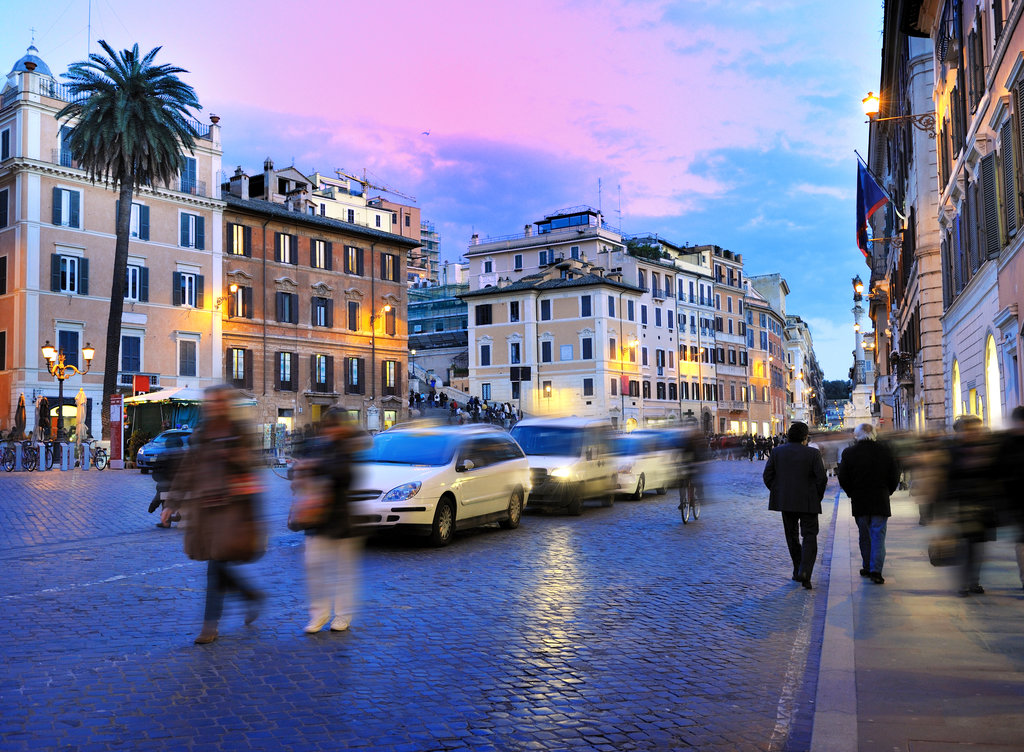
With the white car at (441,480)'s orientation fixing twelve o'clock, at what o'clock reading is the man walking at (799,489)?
The man walking is roughly at 9 o'clock from the white car.

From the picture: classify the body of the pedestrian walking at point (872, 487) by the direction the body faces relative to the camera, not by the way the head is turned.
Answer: away from the camera

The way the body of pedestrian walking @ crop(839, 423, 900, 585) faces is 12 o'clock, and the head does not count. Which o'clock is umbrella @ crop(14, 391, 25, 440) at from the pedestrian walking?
The umbrella is roughly at 10 o'clock from the pedestrian walking.

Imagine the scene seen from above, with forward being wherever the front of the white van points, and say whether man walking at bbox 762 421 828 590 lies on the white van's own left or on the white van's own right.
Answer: on the white van's own left

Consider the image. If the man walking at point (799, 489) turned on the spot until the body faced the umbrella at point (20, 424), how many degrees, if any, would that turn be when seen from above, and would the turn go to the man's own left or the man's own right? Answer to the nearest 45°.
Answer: approximately 45° to the man's own left

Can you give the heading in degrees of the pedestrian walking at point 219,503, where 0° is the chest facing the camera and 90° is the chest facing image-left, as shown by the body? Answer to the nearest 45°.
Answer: approximately 45°

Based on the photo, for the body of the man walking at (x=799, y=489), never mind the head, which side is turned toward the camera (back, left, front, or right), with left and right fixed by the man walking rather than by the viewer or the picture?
back

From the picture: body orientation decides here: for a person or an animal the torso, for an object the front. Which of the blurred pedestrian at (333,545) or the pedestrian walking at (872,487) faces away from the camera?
the pedestrian walking

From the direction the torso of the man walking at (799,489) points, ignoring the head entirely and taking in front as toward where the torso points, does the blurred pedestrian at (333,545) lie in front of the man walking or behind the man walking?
behind
